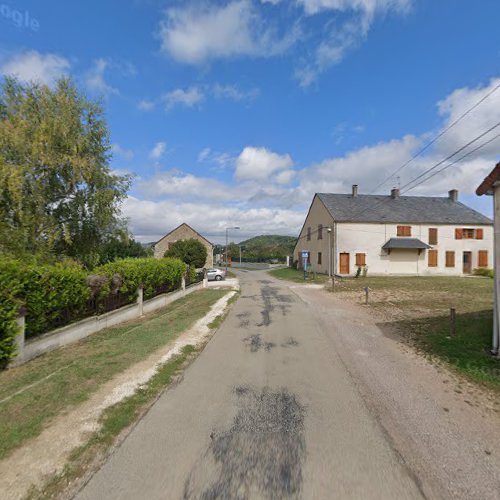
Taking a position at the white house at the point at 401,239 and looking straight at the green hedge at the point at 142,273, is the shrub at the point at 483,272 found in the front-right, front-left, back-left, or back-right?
back-left

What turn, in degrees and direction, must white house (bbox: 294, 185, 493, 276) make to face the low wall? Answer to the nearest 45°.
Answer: approximately 45° to its right

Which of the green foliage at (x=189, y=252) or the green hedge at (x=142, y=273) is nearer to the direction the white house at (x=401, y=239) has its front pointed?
the green hedge

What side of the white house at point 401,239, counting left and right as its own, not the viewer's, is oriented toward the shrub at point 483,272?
left

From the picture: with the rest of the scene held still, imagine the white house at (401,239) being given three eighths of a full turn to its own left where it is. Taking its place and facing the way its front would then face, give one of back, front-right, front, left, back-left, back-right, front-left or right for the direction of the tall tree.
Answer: back-left

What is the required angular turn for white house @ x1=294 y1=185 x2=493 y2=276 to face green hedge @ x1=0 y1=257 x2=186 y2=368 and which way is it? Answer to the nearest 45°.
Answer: approximately 45° to its right

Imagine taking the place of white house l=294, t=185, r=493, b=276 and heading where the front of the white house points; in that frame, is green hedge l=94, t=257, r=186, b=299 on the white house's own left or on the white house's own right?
on the white house's own right
